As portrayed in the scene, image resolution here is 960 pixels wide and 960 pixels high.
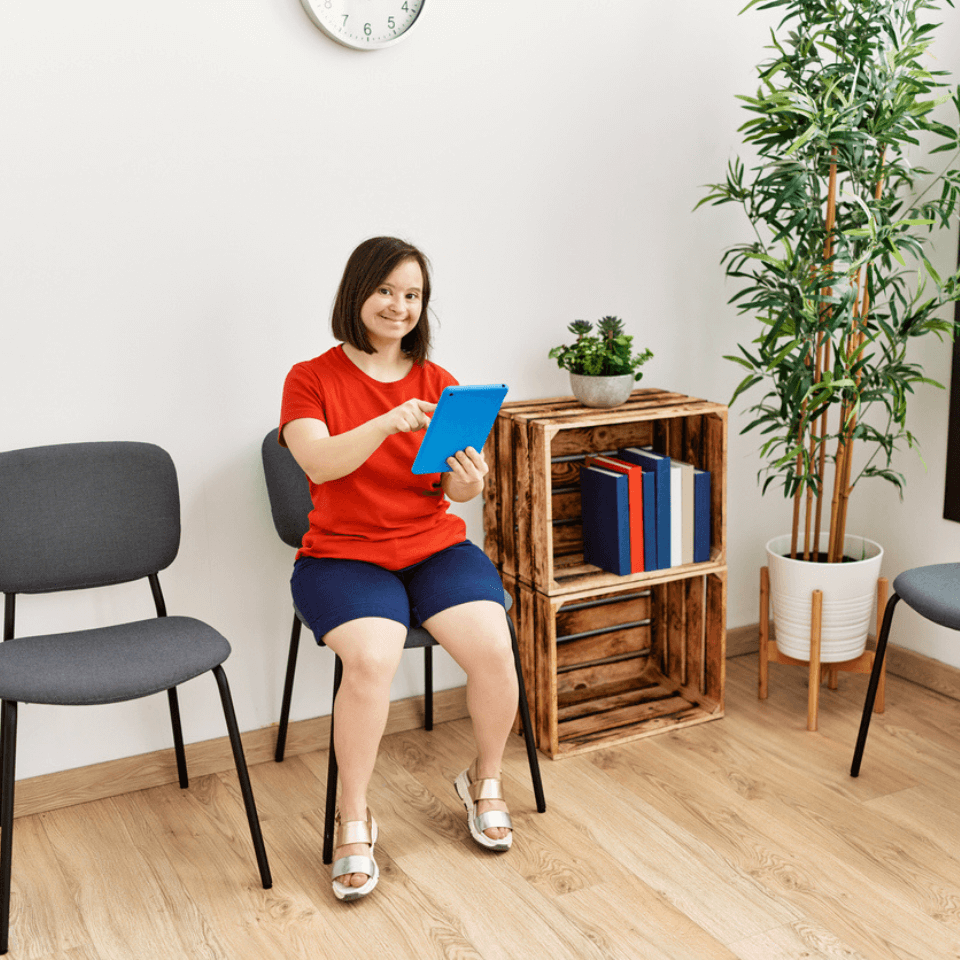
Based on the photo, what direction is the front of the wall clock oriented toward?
toward the camera

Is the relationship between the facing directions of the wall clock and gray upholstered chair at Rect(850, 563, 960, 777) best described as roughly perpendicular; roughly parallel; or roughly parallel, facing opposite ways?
roughly perpendicular

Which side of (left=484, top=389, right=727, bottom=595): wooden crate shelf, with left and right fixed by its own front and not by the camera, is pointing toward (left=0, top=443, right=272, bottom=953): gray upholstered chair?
right

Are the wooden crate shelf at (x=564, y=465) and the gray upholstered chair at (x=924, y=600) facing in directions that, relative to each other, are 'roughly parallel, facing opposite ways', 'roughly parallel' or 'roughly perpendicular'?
roughly perpendicular

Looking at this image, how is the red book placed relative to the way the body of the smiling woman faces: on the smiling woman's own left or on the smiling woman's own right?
on the smiling woman's own left

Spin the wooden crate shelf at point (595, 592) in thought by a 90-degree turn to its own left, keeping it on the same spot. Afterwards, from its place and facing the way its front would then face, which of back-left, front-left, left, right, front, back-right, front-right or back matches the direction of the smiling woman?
back

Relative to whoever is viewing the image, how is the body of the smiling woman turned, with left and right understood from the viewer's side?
facing the viewer and to the right of the viewer

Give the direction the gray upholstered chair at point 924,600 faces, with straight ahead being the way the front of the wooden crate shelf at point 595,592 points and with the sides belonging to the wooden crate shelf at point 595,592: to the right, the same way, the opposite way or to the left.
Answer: to the right
